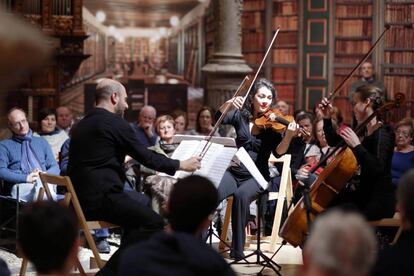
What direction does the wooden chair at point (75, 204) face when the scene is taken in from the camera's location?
facing away from the viewer and to the right of the viewer

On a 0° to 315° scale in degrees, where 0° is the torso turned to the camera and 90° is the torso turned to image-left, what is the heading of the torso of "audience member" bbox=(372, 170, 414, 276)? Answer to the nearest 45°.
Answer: approximately 180°

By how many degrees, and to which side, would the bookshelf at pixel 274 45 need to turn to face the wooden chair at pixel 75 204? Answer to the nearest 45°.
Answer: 0° — it already faces it

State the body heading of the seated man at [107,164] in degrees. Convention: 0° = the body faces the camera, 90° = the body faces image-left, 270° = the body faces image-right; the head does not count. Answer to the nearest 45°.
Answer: approximately 225°

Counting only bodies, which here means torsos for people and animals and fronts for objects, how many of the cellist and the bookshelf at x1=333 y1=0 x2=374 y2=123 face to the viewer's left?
1

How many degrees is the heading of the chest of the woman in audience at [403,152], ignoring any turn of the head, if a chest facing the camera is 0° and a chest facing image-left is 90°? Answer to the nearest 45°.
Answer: approximately 45°

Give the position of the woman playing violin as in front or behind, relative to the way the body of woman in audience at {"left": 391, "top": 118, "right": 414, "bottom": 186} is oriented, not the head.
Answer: in front

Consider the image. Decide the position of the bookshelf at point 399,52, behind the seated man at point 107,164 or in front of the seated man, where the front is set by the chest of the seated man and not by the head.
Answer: in front

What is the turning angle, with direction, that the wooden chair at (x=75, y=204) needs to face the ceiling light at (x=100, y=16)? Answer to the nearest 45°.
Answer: approximately 45° to its left

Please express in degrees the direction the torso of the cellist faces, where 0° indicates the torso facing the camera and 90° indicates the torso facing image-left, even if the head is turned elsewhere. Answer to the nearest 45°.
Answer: approximately 90°

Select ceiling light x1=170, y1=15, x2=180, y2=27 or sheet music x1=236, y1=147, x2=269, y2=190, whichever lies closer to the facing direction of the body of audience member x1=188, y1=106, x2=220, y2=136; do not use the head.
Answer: the sheet music
